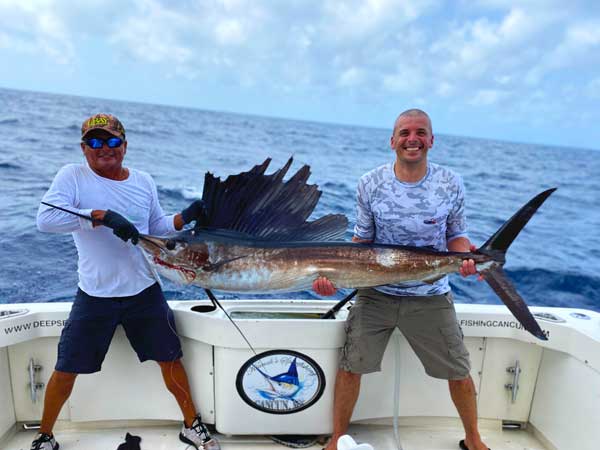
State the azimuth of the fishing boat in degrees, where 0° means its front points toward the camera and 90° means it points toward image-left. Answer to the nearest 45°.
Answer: approximately 0°

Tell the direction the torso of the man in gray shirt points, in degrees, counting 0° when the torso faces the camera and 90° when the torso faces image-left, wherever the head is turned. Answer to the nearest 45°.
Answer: approximately 0°
